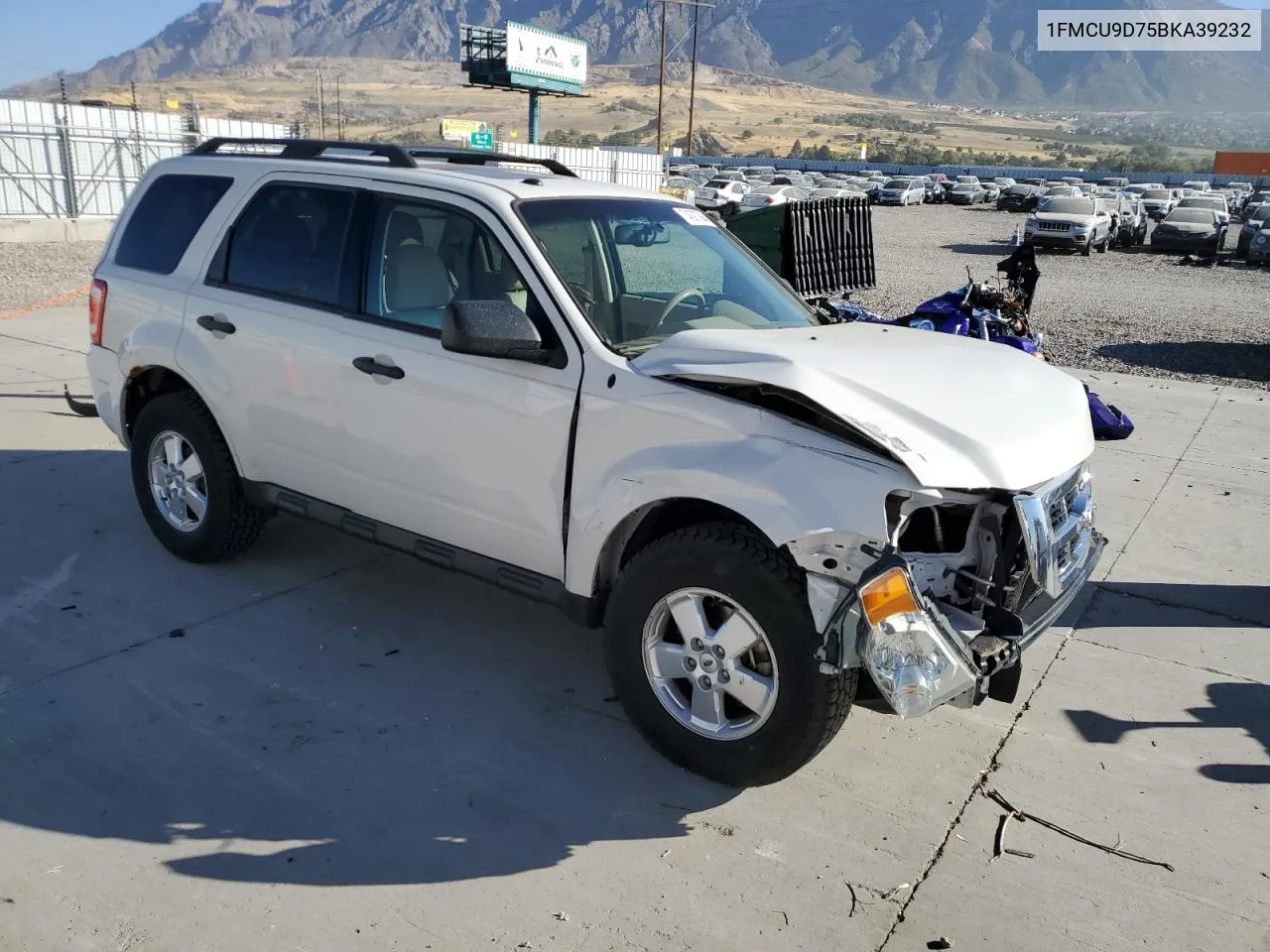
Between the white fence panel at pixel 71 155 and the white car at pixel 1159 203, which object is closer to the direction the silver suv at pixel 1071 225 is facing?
the white fence panel

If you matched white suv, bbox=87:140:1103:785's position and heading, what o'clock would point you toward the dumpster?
The dumpster is roughly at 8 o'clock from the white suv.

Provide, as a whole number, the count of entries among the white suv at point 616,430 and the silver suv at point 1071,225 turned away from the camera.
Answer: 0

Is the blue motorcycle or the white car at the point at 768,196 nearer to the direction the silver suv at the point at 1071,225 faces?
the blue motorcycle

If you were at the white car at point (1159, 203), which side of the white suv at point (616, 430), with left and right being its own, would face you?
left

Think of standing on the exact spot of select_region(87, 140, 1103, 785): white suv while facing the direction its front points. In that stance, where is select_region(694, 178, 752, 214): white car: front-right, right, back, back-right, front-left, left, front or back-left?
back-left

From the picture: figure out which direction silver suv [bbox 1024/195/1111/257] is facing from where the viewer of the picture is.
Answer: facing the viewer and to the left of the viewer

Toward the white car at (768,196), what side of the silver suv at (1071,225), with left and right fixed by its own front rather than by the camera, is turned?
right

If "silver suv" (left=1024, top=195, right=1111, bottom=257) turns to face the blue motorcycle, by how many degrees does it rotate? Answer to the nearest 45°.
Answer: approximately 45° to its left

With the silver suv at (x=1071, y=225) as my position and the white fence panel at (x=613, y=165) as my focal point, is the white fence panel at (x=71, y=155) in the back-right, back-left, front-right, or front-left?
front-left

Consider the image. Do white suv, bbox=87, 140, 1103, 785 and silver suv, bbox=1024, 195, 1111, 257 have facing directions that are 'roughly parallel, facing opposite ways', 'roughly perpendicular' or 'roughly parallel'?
roughly perpendicular

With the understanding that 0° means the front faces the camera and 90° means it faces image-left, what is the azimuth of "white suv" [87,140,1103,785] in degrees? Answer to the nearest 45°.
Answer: approximately 315°

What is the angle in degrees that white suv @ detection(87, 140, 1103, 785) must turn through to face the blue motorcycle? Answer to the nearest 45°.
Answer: approximately 90° to its left
